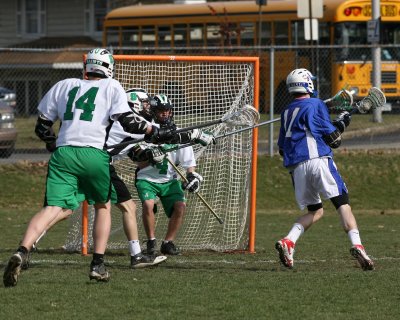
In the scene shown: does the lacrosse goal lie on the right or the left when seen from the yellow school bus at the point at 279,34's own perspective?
on its right

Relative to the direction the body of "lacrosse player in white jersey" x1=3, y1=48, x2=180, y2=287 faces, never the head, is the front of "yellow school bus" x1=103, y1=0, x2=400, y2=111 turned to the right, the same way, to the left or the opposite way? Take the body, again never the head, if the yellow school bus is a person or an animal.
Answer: to the right

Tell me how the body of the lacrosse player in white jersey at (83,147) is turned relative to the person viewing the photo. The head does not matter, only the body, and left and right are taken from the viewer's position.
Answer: facing away from the viewer and to the right of the viewer

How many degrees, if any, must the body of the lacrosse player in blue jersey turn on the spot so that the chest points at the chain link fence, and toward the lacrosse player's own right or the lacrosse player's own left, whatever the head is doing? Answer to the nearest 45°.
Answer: approximately 45° to the lacrosse player's own left

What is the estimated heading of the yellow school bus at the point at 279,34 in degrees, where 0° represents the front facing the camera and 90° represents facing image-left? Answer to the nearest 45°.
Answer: approximately 315°

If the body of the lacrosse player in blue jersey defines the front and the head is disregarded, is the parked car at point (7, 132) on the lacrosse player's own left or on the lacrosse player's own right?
on the lacrosse player's own left

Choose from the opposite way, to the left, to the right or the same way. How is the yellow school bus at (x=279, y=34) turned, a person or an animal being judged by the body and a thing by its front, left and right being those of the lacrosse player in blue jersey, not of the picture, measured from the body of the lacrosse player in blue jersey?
to the right
